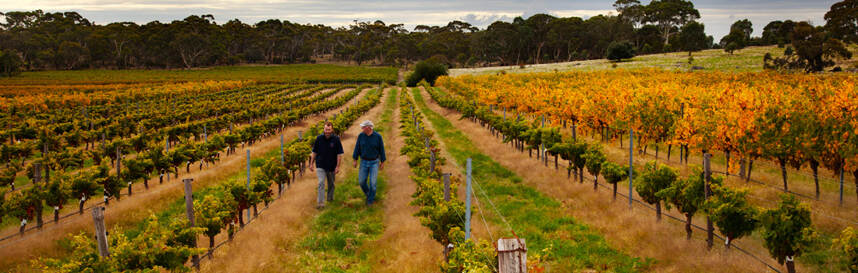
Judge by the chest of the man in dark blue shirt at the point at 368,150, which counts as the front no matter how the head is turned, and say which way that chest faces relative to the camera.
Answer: toward the camera

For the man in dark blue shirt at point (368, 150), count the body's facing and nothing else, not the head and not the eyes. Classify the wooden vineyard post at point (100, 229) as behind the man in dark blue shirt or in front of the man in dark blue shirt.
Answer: in front

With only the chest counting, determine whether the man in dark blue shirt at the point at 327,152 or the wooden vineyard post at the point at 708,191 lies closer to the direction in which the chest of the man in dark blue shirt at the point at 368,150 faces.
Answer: the wooden vineyard post

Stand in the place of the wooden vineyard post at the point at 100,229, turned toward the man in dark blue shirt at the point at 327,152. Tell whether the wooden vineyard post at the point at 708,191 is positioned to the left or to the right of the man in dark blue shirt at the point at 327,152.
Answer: right

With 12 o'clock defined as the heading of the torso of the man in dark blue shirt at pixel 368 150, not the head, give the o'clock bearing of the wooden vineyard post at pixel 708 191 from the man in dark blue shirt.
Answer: The wooden vineyard post is roughly at 10 o'clock from the man in dark blue shirt.

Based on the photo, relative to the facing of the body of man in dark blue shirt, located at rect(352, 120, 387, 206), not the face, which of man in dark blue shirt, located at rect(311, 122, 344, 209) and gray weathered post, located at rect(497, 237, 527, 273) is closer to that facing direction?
the gray weathered post

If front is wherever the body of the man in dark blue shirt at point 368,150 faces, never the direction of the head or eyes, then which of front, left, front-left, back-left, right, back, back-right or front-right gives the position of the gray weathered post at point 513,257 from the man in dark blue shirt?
front

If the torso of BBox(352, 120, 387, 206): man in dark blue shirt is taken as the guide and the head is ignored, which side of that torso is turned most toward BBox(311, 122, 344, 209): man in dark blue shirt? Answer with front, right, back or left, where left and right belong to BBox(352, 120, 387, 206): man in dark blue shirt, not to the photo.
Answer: right

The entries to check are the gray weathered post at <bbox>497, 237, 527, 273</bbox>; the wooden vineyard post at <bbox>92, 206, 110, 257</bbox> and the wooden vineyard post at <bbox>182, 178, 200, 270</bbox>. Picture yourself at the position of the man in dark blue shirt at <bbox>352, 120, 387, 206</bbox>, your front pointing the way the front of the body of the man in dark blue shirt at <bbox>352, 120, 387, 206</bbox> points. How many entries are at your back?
0

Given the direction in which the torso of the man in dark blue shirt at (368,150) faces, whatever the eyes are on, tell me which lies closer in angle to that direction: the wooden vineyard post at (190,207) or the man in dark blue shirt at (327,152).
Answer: the wooden vineyard post

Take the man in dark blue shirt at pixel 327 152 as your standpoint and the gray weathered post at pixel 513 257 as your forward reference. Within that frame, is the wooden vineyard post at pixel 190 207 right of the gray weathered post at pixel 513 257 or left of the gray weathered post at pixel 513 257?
right

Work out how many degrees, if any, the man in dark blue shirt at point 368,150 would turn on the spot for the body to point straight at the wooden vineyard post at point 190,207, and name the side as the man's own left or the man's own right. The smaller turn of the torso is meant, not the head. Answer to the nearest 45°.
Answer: approximately 45° to the man's own right
